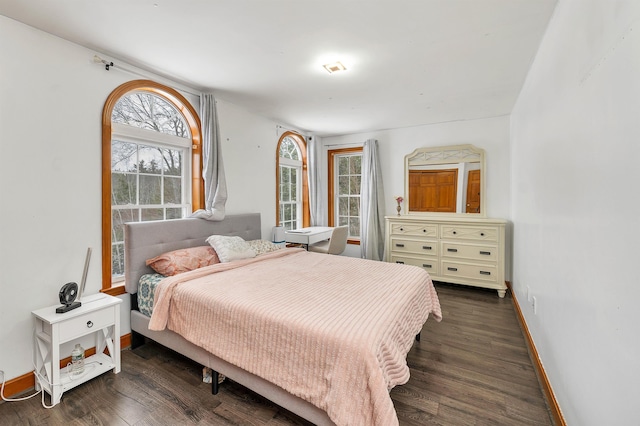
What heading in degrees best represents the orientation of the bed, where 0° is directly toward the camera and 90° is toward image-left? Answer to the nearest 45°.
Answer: approximately 315°

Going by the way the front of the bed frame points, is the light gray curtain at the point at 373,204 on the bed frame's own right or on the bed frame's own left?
on the bed frame's own left

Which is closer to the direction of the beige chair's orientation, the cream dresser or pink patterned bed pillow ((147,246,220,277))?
the pink patterned bed pillow

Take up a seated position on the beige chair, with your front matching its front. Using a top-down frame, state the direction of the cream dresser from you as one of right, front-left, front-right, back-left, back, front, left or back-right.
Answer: back-right

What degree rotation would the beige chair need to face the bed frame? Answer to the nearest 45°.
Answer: approximately 90° to its left

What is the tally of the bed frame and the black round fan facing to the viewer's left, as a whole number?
0

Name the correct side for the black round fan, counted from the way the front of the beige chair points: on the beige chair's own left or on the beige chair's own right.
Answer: on the beige chair's own left

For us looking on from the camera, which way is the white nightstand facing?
facing the viewer and to the right of the viewer

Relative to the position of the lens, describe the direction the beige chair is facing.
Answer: facing away from the viewer and to the left of the viewer
